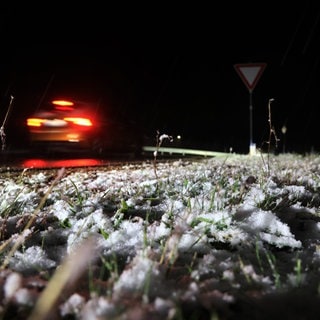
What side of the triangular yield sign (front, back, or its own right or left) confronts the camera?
front

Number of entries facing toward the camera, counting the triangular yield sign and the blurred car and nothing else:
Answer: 1

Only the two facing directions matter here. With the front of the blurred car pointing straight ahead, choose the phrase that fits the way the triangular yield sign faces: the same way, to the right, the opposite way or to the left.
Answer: the opposite way

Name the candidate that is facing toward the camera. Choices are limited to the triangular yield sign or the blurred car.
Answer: the triangular yield sign

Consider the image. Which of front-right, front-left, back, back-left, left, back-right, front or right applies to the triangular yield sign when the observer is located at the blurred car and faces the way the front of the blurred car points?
front-right

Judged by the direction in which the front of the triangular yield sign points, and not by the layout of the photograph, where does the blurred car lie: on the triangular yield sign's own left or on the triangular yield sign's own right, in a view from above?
on the triangular yield sign's own right
